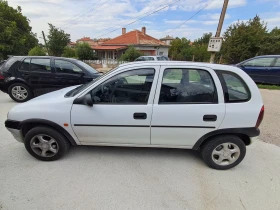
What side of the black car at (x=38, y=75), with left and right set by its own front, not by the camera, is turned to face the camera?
right

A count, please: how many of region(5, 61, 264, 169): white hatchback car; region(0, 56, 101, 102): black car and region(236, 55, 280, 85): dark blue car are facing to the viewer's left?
2

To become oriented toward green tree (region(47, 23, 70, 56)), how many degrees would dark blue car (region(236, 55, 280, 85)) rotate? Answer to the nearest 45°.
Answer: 0° — it already faces it

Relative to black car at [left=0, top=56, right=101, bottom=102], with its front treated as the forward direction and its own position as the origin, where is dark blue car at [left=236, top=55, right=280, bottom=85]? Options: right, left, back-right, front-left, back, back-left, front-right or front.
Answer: front

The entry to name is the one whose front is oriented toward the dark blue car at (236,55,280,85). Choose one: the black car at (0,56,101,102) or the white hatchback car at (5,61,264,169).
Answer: the black car at (0,56,101,102)

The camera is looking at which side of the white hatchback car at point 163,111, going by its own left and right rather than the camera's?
left

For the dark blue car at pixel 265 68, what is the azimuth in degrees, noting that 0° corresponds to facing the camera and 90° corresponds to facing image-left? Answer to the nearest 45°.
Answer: approximately 90°

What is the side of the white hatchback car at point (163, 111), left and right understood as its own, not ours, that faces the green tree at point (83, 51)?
right

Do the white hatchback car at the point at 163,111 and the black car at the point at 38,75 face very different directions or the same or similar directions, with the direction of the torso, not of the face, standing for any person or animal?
very different directions

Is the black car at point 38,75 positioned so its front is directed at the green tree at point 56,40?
no

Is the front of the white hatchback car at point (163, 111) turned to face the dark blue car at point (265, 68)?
no

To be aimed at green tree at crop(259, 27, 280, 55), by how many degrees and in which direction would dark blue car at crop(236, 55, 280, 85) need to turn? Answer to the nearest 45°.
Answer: approximately 90° to its right

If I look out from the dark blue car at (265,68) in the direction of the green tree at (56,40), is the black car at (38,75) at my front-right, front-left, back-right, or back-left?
front-left

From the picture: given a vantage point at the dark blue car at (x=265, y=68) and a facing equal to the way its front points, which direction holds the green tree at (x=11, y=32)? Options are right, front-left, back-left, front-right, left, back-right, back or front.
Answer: front

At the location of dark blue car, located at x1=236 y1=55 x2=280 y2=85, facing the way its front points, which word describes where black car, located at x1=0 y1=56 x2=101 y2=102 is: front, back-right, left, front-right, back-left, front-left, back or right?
front-left

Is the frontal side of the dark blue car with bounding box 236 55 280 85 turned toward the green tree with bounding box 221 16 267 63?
no

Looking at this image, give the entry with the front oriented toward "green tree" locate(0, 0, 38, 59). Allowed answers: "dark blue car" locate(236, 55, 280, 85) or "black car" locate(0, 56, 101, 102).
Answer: "dark blue car" locate(236, 55, 280, 85)
